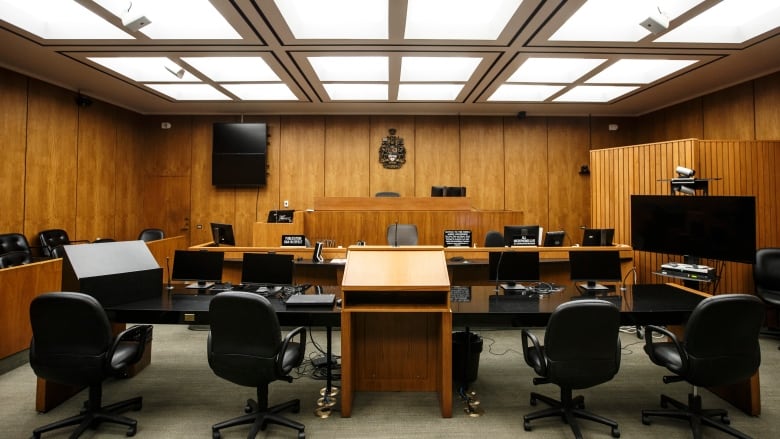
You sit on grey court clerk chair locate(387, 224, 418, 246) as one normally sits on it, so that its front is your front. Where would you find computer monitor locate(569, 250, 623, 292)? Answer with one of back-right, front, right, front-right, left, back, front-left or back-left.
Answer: front-left

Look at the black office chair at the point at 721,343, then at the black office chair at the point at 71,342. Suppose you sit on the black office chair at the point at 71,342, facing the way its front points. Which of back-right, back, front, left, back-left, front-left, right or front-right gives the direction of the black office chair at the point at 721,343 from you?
right

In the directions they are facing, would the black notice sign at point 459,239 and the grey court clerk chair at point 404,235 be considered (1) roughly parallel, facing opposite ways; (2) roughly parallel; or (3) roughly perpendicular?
roughly parallel

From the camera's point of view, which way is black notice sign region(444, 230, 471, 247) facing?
toward the camera

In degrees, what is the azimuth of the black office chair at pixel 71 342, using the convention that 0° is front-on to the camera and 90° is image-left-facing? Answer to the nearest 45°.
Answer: approximately 225°

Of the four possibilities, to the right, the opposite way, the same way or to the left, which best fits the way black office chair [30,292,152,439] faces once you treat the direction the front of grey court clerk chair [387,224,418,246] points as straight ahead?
the opposite way

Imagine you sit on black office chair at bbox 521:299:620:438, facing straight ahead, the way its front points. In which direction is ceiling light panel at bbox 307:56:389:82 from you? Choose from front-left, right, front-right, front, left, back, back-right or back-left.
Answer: front

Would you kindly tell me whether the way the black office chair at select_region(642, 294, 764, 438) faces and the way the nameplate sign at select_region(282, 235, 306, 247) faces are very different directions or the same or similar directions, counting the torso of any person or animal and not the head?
very different directions

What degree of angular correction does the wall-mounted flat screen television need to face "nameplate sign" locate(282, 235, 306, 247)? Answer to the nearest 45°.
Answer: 0° — it already faces it

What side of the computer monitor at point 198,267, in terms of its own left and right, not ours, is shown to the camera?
front

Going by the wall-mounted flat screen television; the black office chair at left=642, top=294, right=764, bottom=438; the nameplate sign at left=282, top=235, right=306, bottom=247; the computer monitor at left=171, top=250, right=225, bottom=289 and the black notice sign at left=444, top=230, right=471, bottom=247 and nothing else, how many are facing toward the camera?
4

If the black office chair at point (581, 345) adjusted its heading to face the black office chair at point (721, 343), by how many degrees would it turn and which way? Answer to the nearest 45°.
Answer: approximately 90° to its right

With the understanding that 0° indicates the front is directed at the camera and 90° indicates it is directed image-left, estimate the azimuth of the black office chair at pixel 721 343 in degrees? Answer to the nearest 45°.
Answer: approximately 135°
